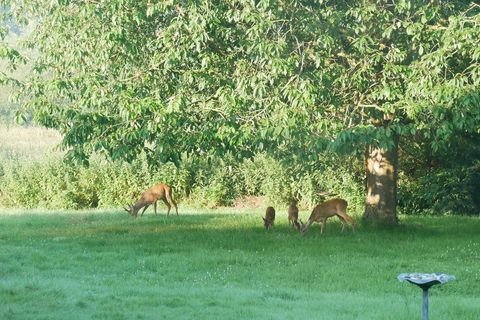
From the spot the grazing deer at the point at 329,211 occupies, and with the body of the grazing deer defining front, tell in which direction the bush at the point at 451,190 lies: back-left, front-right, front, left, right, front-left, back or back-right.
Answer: back-right

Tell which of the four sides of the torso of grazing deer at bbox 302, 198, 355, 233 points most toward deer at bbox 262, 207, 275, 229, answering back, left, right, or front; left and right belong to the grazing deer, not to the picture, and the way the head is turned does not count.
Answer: front

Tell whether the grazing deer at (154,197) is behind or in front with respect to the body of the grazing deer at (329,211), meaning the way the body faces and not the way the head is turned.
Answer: in front

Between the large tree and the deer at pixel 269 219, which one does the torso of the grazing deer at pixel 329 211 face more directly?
the deer

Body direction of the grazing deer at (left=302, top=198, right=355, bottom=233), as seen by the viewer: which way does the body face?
to the viewer's left

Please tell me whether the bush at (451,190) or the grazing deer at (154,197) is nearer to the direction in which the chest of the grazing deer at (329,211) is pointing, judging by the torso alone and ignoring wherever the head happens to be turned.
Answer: the grazing deer
